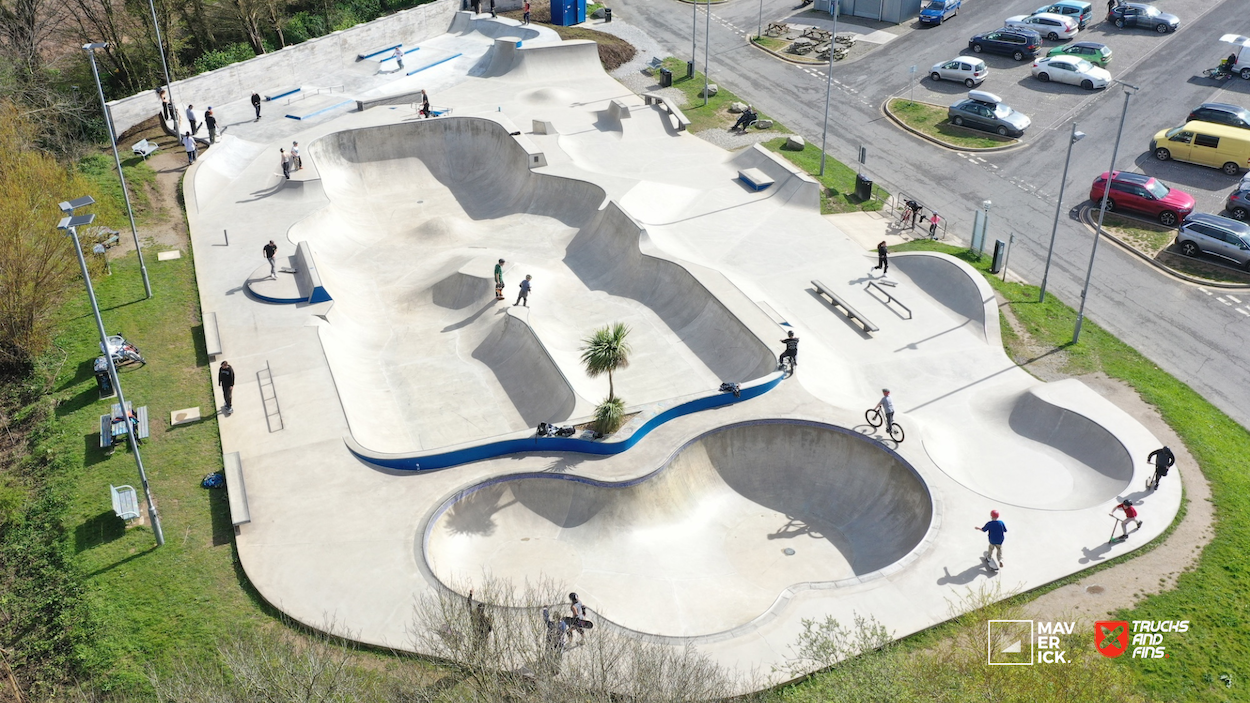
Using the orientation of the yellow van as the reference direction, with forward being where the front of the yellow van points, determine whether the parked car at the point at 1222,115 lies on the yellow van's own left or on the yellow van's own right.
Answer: on the yellow van's own right

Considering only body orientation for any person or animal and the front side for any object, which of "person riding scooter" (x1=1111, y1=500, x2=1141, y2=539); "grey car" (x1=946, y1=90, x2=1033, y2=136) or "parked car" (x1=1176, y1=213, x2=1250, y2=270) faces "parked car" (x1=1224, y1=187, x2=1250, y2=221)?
the grey car

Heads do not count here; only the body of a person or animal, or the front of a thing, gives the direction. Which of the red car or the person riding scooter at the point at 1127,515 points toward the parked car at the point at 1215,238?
the red car

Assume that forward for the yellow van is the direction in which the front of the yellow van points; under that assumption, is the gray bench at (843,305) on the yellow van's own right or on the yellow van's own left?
on the yellow van's own left

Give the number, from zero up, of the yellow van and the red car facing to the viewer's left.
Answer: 1

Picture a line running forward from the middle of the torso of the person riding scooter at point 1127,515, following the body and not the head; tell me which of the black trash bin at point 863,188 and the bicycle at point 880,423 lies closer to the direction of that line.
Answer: the bicycle

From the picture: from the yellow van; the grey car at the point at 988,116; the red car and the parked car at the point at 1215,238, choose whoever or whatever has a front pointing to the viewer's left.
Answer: the yellow van

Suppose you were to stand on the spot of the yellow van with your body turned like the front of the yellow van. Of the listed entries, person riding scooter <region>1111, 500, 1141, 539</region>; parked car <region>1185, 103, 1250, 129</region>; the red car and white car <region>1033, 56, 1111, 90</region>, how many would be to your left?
2

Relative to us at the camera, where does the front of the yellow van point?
facing to the left of the viewer

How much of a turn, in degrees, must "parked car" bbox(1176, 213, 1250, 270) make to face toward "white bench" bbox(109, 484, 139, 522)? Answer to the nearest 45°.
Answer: approximately 90° to its right

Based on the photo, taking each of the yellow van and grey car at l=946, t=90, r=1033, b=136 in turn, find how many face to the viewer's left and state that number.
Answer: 1

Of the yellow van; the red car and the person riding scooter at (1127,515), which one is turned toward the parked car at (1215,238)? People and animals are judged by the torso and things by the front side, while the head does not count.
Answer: the red car
